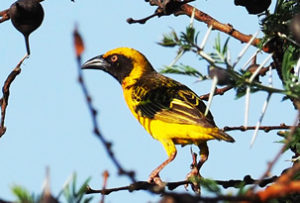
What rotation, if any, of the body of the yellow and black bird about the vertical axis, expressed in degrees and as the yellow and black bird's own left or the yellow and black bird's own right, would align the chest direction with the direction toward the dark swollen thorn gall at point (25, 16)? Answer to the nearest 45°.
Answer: approximately 45° to the yellow and black bird's own left

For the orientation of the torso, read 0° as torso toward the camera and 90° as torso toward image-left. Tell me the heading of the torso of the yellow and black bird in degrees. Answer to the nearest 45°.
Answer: approximately 90°

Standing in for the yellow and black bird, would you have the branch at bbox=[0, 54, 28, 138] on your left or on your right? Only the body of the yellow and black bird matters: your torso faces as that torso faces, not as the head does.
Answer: on your left

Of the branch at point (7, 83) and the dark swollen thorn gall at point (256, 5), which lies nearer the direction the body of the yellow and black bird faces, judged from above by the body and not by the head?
the branch
